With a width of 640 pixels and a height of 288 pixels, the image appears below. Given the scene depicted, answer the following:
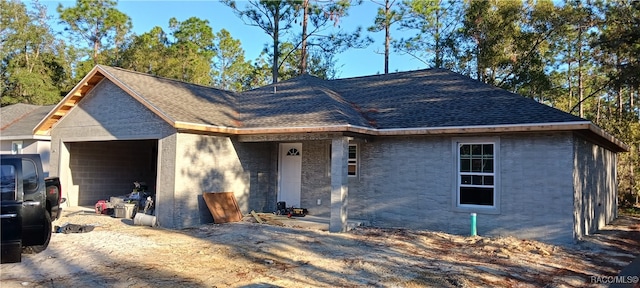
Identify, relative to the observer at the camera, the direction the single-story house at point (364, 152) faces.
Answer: facing the viewer and to the left of the viewer

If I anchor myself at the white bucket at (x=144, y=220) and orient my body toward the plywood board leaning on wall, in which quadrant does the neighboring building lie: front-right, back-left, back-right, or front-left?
back-left
